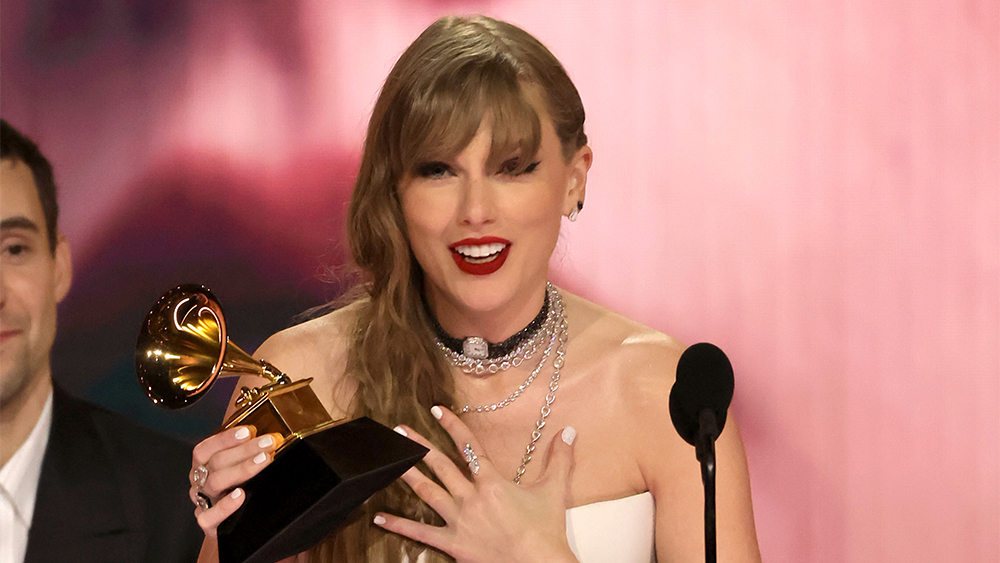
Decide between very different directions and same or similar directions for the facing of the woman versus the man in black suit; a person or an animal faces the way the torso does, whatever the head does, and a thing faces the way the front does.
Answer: same or similar directions

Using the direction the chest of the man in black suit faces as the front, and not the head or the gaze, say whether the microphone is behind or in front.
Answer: in front

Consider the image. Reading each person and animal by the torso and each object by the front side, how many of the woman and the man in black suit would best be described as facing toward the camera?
2

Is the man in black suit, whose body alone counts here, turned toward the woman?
no

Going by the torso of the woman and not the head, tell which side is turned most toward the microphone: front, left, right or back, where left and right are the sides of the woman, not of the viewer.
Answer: front

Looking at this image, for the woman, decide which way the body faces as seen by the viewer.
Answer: toward the camera

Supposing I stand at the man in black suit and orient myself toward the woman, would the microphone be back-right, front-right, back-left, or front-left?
front-right

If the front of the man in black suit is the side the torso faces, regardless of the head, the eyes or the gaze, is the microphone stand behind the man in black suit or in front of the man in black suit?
in front

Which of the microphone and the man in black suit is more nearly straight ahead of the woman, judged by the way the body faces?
the microphone

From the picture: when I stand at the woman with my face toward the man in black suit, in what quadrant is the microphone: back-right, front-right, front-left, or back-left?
back-left

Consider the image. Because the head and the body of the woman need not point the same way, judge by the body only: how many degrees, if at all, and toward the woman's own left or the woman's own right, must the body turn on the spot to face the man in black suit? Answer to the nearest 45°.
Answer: approximately 90° to the woman's own right
